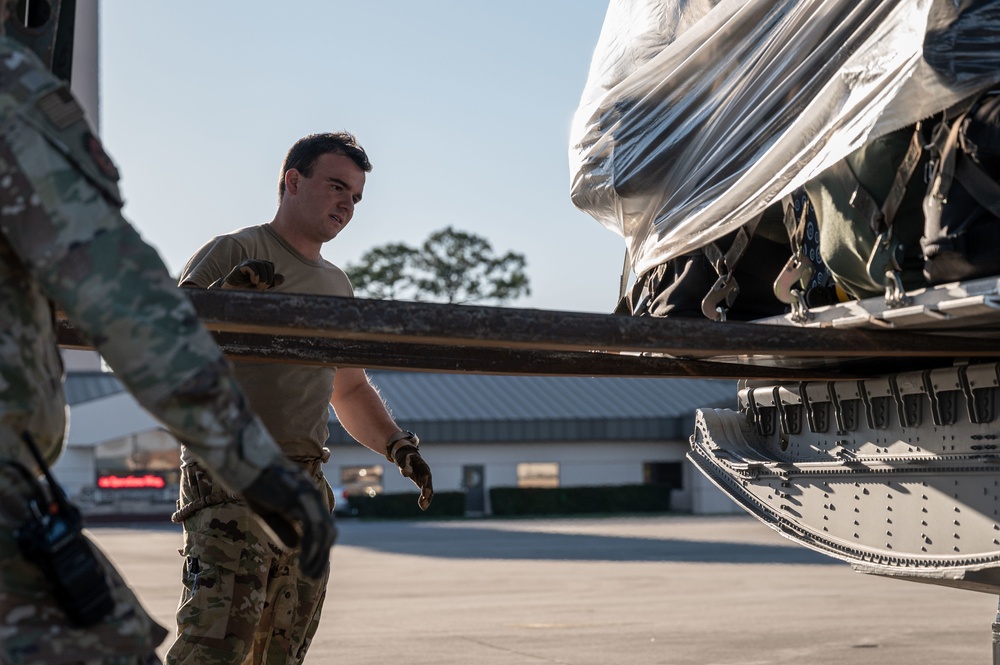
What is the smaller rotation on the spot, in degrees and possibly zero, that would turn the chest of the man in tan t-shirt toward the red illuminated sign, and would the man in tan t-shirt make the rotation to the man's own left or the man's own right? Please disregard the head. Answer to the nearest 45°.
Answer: approximately 135° to the man's own left

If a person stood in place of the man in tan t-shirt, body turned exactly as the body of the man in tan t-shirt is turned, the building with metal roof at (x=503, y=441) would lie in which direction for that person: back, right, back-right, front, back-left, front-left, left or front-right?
back-left

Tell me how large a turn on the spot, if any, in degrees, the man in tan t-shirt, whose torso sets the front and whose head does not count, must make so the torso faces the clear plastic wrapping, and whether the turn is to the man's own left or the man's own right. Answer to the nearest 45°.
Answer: approximately 45° to the man's own left

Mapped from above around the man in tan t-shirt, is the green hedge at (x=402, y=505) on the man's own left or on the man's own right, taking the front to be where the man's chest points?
on the man's own left

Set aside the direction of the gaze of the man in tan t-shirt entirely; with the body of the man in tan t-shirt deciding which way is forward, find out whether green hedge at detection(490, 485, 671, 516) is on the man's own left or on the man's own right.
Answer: on the man's own left

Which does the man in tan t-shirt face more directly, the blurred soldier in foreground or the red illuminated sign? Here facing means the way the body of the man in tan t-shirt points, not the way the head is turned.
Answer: the blurred soldier in foreground

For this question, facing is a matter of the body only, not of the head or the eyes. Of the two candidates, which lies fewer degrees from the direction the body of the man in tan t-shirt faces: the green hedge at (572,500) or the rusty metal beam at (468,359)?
the rusty metal beam

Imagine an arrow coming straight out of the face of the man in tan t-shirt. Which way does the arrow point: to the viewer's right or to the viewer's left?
to the viewer's right

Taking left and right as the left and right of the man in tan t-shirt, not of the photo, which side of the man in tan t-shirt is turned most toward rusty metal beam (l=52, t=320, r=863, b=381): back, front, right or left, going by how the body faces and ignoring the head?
front

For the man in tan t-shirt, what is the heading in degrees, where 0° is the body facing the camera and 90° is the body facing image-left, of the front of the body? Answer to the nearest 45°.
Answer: approximately 315°
